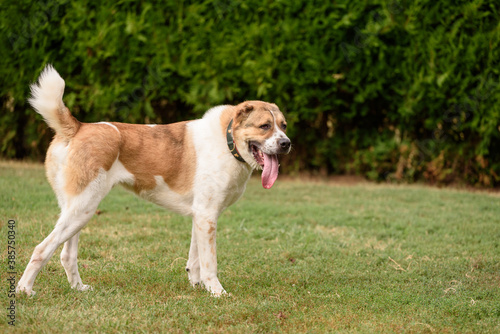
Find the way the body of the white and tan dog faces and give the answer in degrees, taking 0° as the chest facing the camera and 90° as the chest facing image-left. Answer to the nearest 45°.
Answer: approximately 270°
